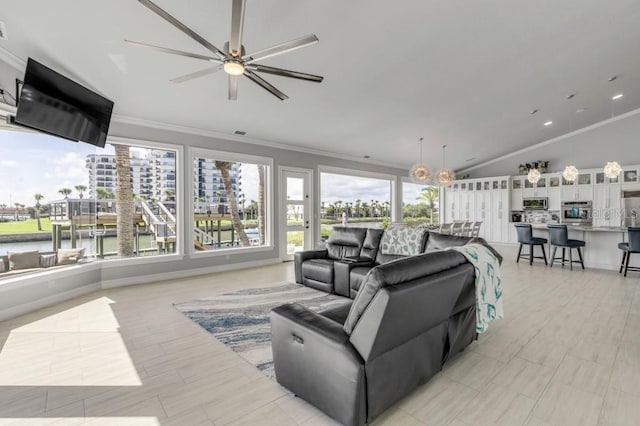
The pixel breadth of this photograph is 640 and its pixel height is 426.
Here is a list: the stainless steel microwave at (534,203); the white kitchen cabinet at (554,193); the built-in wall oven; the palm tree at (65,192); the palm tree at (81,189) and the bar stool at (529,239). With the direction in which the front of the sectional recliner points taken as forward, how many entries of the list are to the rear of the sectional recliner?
4

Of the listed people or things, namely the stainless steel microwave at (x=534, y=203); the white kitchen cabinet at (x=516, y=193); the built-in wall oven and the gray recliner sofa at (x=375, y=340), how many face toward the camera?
3

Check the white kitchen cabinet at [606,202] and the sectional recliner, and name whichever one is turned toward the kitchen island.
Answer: the white kitchen cabinet

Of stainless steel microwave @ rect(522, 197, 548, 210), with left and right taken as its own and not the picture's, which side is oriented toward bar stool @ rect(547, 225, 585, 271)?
front

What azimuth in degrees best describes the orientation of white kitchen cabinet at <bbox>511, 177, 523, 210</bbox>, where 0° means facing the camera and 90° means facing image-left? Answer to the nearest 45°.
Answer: approximately 0°

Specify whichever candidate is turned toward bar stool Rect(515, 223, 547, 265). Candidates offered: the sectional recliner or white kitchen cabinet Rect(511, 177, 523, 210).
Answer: the white kitchen cabinet

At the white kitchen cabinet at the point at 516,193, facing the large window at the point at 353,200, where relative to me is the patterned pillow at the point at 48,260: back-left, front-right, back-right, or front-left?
front-left

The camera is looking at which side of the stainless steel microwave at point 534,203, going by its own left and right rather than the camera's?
front

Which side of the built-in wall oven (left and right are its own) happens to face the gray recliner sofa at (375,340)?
front

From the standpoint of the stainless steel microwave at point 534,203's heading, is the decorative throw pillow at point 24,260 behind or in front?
in front

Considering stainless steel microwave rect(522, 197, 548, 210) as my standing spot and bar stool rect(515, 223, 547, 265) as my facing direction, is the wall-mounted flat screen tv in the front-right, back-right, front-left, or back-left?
front-right

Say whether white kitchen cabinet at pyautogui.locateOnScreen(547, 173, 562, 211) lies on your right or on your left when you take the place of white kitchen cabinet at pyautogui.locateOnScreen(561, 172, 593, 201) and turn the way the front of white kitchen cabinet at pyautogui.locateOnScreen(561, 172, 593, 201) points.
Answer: on your right

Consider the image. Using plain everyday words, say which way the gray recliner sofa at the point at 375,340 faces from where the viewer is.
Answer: facing away from the viewer and to the left of the viewer

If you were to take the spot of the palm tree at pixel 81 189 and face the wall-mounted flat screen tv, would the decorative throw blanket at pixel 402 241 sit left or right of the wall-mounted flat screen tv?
left

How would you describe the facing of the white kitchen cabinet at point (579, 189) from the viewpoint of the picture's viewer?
facing the viewer

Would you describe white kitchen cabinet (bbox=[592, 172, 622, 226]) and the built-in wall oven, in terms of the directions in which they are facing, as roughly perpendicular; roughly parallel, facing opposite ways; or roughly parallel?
roughly parallel
